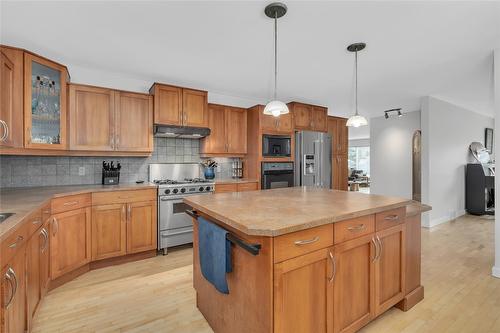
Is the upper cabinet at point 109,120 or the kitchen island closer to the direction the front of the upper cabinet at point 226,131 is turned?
the kitchen island

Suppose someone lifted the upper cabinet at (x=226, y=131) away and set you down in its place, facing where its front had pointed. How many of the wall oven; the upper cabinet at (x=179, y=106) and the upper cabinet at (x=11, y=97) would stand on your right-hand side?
2

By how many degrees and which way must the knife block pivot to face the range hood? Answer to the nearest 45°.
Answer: approximately 90° to its left

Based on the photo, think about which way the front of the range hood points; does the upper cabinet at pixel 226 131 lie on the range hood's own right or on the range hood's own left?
on the range hood's own left

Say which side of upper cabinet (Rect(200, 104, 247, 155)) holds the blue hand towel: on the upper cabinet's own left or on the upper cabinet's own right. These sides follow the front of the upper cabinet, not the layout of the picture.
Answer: on the upper cabinet's own right

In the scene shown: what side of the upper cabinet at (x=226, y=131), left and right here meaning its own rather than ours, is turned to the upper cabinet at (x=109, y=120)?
right

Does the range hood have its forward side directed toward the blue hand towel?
yes

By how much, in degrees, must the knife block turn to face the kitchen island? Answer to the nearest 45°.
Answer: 0° — it already faces it

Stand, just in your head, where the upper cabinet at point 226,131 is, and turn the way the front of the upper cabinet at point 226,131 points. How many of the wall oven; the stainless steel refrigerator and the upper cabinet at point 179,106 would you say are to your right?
1

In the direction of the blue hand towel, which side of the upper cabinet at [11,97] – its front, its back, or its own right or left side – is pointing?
front

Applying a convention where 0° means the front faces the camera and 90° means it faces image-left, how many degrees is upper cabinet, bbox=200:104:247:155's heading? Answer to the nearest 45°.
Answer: approximately 315°

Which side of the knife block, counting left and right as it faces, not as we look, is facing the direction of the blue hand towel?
front
